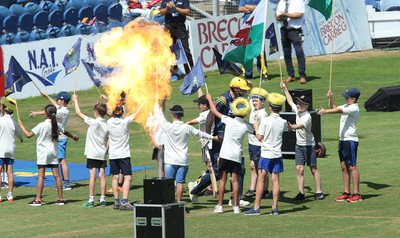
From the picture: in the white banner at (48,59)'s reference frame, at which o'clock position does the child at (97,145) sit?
The child is roughly at 12 o'clock from the white banner.

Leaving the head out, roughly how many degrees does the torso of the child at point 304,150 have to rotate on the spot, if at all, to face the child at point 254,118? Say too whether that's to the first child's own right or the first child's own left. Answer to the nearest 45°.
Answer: approximately 45° to the first child's own right

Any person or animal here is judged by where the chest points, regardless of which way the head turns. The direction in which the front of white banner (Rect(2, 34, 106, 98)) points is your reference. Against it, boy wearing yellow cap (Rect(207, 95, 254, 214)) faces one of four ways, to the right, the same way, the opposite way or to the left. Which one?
the opposite way

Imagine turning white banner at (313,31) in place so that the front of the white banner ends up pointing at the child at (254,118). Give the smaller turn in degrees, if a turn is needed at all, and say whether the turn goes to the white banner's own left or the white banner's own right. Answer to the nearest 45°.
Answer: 0° — it already faces them

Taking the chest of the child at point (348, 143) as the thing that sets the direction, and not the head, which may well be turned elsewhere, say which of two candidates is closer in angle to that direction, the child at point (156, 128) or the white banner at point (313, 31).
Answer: the child

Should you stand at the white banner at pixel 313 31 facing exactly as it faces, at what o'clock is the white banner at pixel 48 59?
the white banner at pixel 48 59 is roughly at 2 o'clock from the white banner at pixel 313 31.

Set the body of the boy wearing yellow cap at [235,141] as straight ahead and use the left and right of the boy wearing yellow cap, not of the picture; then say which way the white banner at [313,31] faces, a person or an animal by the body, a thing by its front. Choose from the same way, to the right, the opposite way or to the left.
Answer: the opposite way

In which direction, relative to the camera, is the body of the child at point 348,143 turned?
to the viewer's left

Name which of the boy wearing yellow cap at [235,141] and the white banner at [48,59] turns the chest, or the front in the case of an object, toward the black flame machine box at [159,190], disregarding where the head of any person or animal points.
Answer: the white banner

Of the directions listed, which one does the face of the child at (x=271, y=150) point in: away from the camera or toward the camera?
away from the camera

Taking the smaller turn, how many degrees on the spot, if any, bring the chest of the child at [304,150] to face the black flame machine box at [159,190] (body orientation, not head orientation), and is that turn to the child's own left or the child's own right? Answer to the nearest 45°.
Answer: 0° — they already face it
